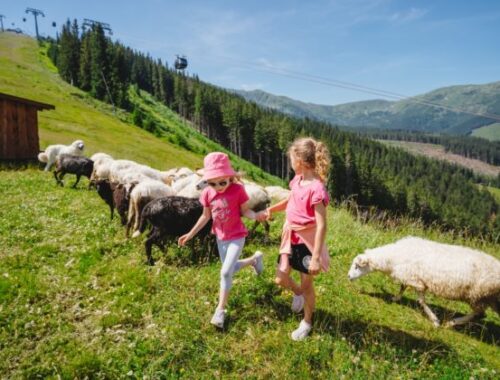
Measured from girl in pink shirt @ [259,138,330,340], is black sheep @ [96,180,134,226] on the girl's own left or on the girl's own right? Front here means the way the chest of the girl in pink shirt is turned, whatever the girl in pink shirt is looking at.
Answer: on the girl's own right

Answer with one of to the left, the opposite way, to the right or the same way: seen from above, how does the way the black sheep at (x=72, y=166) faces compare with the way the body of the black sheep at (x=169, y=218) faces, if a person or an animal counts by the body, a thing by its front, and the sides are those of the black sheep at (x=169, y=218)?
the same way

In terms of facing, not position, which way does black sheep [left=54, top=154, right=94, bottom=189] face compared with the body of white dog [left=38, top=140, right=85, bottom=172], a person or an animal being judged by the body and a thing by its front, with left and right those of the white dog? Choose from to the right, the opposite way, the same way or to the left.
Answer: the same way

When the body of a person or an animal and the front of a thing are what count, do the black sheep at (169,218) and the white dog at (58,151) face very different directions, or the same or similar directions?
same or similar directions

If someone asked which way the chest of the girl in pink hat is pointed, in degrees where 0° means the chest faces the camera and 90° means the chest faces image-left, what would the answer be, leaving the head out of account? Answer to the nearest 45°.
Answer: approximately 45°

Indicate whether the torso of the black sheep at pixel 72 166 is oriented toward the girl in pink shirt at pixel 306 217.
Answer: no

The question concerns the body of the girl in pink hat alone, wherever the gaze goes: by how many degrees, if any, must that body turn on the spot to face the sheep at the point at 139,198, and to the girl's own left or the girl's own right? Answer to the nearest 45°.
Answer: approximately 90° to the girl's own right

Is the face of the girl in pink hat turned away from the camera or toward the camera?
toward the camera

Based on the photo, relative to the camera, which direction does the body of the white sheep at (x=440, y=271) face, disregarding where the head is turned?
to the viewer's left

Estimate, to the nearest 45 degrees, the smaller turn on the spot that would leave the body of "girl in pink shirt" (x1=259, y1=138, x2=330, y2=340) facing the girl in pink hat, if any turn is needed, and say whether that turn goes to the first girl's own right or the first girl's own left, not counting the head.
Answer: approximately 45° to the first girl's own right

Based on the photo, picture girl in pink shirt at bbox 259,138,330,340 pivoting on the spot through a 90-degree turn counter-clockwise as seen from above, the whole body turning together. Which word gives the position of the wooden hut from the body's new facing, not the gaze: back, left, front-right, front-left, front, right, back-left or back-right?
back
